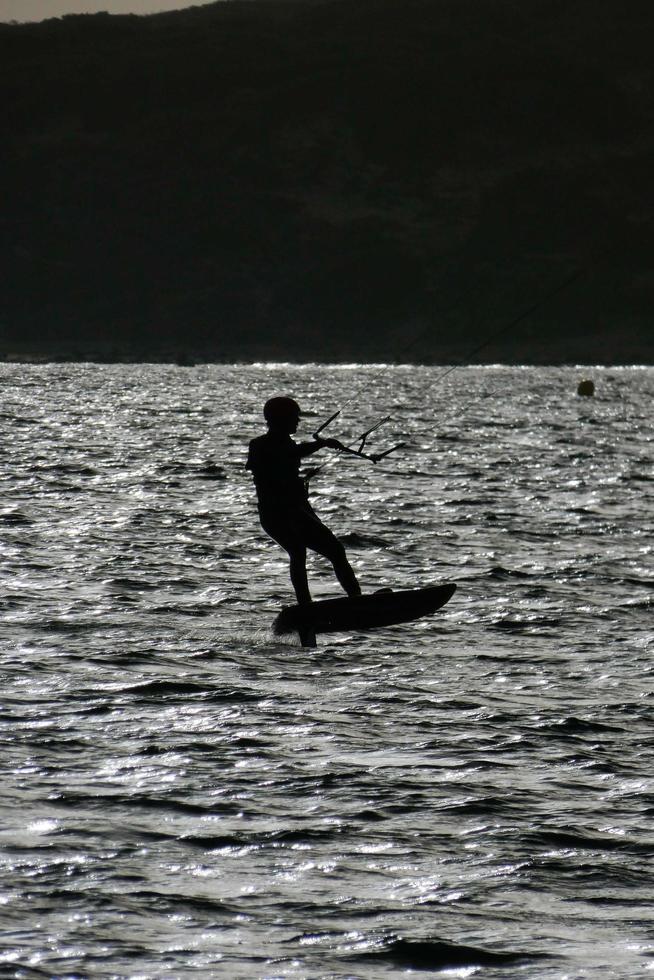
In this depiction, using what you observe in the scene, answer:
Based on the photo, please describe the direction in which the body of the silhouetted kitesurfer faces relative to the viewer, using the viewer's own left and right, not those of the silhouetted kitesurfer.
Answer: facing away from the viewer and to the right of the viewer

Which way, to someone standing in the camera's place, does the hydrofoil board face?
facing to the right of the viewer
